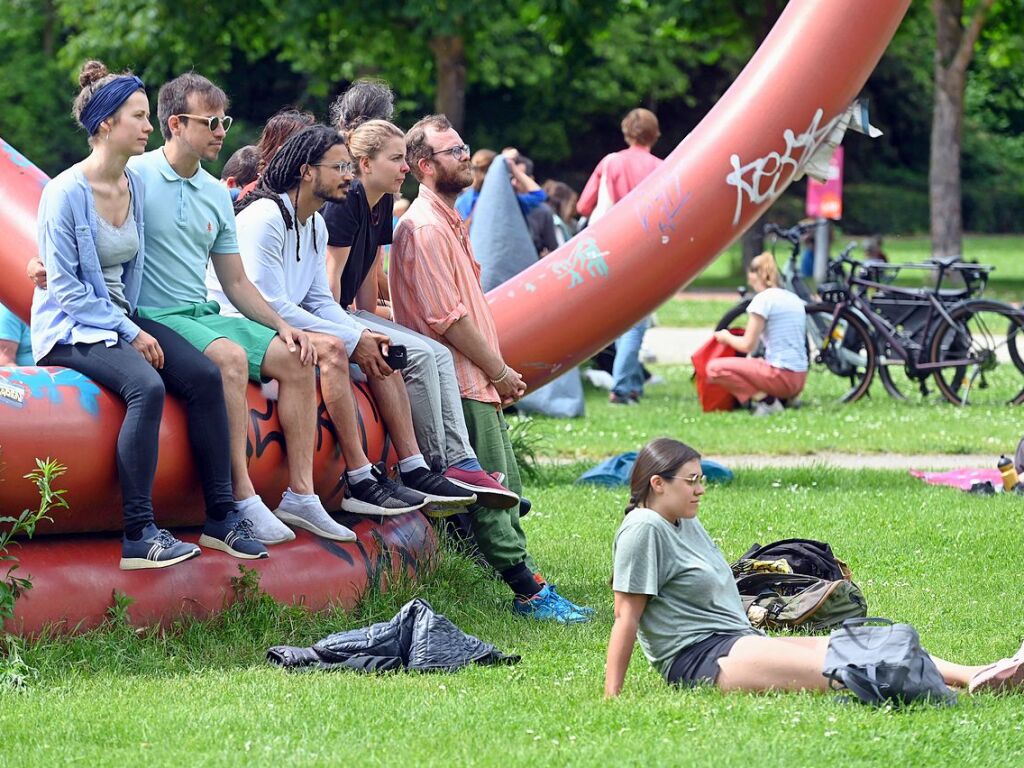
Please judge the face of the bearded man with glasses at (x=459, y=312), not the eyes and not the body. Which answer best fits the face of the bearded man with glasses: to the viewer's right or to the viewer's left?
to the viewer's right

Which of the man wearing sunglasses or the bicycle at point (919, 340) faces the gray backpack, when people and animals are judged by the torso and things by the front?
the man wearing sunglasses

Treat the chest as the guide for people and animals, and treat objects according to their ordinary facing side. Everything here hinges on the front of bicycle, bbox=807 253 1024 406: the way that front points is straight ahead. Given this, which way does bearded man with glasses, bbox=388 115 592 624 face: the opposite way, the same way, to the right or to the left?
the opposite way

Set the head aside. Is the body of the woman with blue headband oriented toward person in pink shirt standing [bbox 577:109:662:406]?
no

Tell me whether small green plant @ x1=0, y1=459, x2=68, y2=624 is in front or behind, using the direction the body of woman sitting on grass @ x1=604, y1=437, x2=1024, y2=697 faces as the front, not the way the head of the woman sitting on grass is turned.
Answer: behind

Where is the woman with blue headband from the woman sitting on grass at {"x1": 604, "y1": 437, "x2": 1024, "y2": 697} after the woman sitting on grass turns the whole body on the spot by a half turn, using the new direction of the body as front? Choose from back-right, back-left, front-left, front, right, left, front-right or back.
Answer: front

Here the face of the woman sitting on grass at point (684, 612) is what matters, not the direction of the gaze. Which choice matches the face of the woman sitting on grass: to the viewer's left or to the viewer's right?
to the viewer's right

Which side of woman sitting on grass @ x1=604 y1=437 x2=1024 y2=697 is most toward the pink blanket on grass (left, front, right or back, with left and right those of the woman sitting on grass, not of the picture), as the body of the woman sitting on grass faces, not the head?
left

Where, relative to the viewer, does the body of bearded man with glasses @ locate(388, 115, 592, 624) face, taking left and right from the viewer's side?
facing to the right of the viewer

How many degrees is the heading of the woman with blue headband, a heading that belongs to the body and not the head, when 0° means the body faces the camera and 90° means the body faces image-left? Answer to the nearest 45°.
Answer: approximately 315°

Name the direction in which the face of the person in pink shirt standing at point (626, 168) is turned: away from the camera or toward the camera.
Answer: away from the camera

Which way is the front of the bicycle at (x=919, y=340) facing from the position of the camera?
facing to the left of the viewer

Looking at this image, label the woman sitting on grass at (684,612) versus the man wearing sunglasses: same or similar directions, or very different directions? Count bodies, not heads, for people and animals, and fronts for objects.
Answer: same or similar directions

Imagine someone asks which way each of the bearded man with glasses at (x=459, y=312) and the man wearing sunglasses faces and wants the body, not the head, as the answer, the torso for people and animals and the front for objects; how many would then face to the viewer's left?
0

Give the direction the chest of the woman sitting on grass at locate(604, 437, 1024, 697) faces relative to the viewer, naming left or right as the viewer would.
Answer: facing to the right of the viewer

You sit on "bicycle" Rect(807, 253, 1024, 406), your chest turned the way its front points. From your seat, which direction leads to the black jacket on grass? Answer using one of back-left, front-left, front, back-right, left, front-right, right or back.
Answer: left

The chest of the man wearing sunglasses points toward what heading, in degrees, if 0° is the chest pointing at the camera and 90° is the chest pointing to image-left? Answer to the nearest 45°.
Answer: approximately 315°
